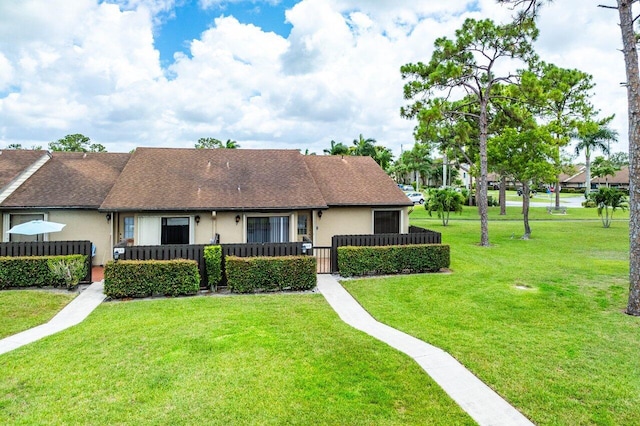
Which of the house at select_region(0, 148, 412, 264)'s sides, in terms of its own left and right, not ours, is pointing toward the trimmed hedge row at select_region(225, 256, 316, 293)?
front

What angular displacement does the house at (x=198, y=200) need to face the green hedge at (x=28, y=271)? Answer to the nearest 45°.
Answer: approximately 45° to its right

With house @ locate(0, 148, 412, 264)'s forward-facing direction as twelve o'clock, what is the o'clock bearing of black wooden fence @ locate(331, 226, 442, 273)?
The black wooden fence is roughly at 10 o'clock from the house.

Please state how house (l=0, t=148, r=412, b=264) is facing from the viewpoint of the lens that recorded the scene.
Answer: facing the viewer

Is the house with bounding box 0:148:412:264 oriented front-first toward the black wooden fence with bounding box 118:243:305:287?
yes

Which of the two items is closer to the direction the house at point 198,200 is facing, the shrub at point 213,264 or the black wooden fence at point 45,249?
the shrub

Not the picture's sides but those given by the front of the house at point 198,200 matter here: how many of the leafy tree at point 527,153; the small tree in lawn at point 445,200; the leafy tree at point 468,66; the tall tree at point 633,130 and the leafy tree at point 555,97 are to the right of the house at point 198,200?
0

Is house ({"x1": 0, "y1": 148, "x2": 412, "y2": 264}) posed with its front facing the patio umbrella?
no

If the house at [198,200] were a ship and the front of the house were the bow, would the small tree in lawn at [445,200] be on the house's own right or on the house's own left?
on the house's own left

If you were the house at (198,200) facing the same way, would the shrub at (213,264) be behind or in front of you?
in front

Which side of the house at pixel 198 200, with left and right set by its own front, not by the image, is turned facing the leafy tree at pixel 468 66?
left

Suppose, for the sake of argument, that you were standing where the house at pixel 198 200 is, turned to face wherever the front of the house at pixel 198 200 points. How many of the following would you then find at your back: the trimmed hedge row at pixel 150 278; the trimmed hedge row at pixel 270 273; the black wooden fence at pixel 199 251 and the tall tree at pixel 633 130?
0
